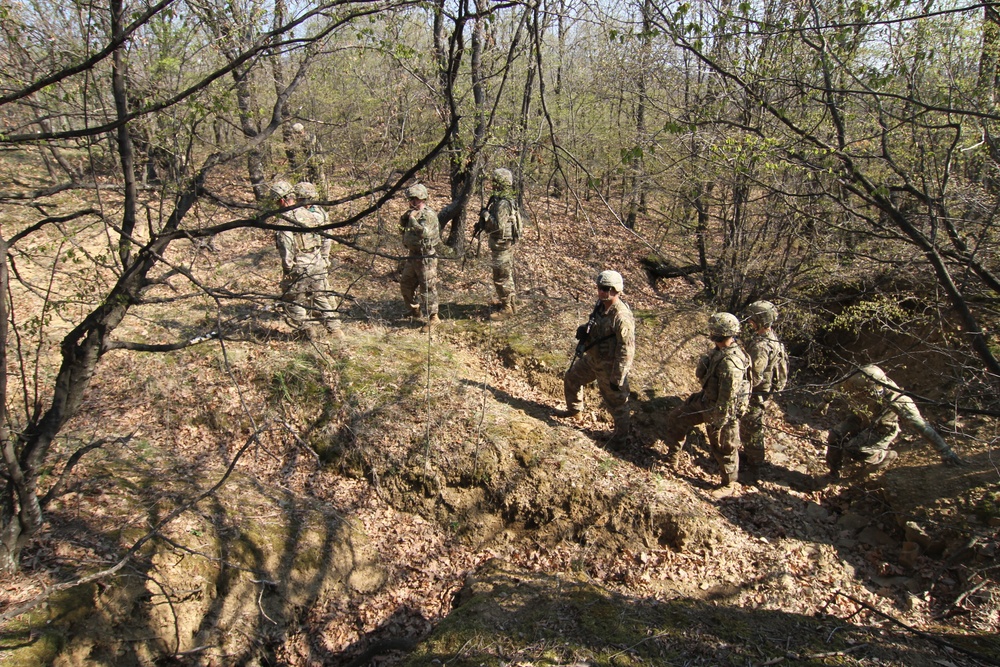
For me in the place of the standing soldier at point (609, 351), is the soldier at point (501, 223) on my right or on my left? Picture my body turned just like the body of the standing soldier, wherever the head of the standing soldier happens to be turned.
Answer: on my right

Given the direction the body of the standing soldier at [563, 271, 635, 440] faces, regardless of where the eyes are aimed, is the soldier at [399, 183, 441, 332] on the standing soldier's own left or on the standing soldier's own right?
on the standing soldier's own right

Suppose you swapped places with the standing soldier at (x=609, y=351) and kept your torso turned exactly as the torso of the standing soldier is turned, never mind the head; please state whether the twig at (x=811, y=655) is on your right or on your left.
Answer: on your left

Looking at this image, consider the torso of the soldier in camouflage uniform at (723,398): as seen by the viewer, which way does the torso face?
to the viewer's left

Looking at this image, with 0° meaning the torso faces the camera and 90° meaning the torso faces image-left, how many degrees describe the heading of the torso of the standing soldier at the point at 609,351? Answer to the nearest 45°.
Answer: approximately 45°

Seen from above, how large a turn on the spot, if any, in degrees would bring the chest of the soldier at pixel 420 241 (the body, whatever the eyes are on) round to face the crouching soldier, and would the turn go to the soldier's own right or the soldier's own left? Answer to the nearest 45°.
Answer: approximately 90° to the soldier's own left

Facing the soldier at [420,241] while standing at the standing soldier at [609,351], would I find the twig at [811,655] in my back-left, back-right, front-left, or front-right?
back-left

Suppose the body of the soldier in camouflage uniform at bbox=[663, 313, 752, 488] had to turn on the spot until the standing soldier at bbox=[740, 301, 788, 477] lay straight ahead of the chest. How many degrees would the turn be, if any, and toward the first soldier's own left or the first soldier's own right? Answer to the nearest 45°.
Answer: approximately 135° to the first soldier's own right

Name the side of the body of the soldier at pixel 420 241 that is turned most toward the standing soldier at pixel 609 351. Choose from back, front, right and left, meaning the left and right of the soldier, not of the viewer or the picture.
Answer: left

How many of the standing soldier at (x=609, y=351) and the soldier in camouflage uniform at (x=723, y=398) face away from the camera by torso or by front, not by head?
0
